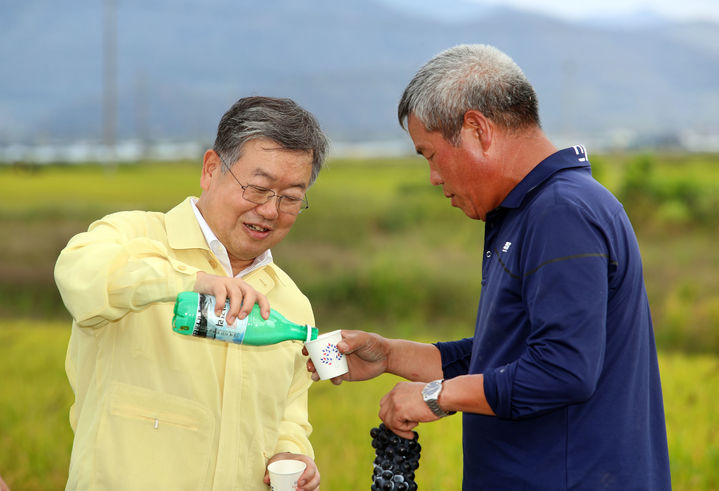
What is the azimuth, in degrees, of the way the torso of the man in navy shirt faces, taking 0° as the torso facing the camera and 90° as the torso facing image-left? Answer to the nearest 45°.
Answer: approximately 90°

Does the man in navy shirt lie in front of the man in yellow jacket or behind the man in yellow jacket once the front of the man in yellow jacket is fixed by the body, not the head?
in front

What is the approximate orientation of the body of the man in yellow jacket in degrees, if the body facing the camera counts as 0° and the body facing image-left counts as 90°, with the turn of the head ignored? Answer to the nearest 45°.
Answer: approximately 315°

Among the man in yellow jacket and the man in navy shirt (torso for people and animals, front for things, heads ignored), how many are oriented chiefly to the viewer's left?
1

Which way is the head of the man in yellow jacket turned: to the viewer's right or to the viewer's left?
to the viewer's right

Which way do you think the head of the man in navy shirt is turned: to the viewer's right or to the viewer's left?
to the viewer's left

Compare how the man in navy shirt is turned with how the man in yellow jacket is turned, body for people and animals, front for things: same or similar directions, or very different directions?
very different directions

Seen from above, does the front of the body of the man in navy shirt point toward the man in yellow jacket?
yes
